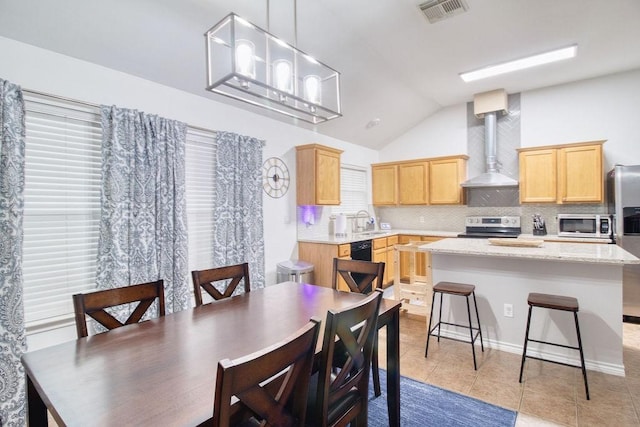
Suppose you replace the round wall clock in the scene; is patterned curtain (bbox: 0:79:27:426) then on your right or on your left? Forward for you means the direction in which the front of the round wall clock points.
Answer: on your right

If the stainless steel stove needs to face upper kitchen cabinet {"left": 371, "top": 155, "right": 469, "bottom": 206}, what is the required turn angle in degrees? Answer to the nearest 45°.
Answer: approximately 90° to its right

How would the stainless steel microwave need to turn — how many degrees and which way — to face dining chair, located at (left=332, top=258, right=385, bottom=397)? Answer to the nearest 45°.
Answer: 0° — it already faces it

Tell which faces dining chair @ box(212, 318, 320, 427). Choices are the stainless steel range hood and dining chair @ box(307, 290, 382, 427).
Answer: the stainless steel range hood

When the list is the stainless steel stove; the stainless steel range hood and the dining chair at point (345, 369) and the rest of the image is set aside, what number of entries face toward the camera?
2

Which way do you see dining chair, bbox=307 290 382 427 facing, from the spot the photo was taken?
facing away from the viewer and to the left of the viewer

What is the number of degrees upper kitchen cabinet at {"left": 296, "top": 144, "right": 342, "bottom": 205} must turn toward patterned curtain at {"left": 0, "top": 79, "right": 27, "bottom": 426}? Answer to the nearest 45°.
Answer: approximately 90° to its right

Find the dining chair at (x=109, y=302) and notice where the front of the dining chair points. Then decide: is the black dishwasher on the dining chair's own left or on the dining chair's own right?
on the dining chair's own left
